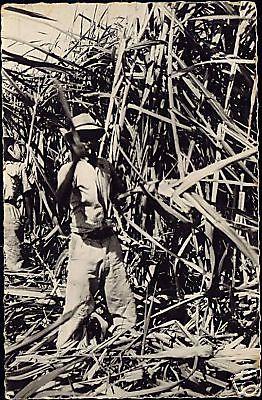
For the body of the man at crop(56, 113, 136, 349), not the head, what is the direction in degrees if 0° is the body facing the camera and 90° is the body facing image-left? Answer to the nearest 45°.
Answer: approximately 315°
